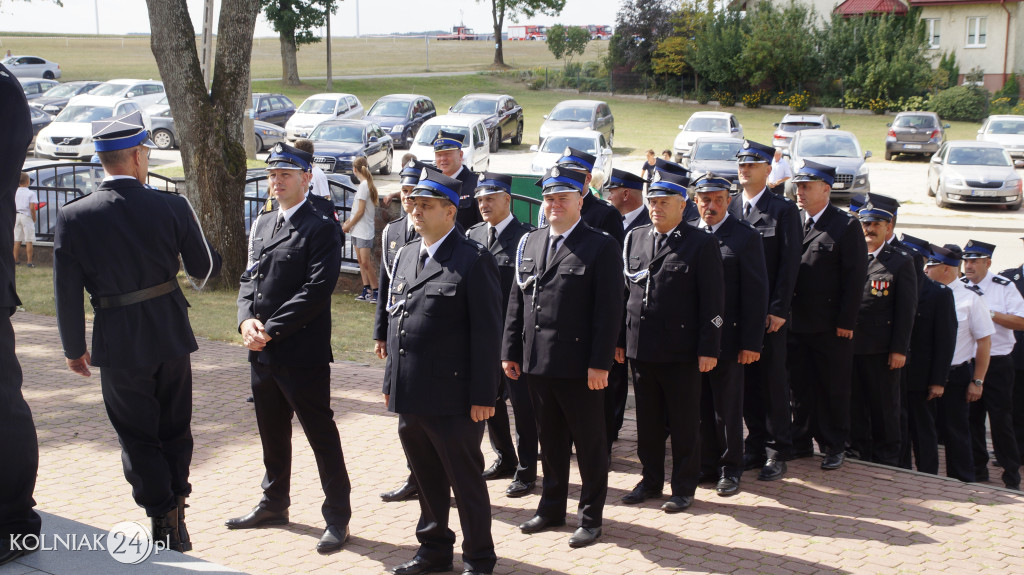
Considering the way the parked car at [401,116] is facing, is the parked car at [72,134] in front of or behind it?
in front

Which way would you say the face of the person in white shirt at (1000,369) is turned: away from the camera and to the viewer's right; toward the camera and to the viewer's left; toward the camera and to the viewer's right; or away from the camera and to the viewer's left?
toward the camera and to the viewer's left

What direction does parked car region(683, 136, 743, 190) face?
toward the camera

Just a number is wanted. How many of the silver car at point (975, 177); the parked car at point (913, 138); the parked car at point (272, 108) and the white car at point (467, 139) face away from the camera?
1

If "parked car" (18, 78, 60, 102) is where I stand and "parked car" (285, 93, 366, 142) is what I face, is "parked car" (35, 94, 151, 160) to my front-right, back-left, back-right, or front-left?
front-right

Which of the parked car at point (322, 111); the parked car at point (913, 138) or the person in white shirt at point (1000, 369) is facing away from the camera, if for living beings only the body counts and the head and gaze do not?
the parked car at point (913, 138)

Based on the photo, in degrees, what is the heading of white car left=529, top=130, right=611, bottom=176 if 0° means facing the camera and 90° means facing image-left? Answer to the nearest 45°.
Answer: approximately 45°

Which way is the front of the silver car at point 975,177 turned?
toward the camera

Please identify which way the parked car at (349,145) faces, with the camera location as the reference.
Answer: facing the viewer and to the left of the viewer

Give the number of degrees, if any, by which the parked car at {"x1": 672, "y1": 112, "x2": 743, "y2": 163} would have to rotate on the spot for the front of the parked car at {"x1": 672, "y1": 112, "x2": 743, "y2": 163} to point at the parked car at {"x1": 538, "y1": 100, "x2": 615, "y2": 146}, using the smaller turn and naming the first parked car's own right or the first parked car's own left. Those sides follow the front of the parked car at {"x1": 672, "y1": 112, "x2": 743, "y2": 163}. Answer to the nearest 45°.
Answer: approximately 45° to the first parked car's own right

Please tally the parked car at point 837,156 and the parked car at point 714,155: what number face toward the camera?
2

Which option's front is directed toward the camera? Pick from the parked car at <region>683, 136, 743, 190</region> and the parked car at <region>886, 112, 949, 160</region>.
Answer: the parked car at <region>683, 136, 743, 190</region>

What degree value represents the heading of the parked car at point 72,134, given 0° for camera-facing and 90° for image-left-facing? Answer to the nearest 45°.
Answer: approximately 45°

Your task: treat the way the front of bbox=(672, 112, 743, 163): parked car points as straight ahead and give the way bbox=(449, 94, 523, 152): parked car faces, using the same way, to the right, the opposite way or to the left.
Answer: the same way

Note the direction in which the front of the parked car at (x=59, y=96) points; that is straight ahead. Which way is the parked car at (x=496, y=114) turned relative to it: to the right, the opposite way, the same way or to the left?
the same way

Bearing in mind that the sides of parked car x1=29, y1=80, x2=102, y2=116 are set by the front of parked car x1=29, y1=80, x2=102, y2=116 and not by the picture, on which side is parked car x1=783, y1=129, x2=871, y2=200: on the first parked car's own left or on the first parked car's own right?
on the first parked car's own left
